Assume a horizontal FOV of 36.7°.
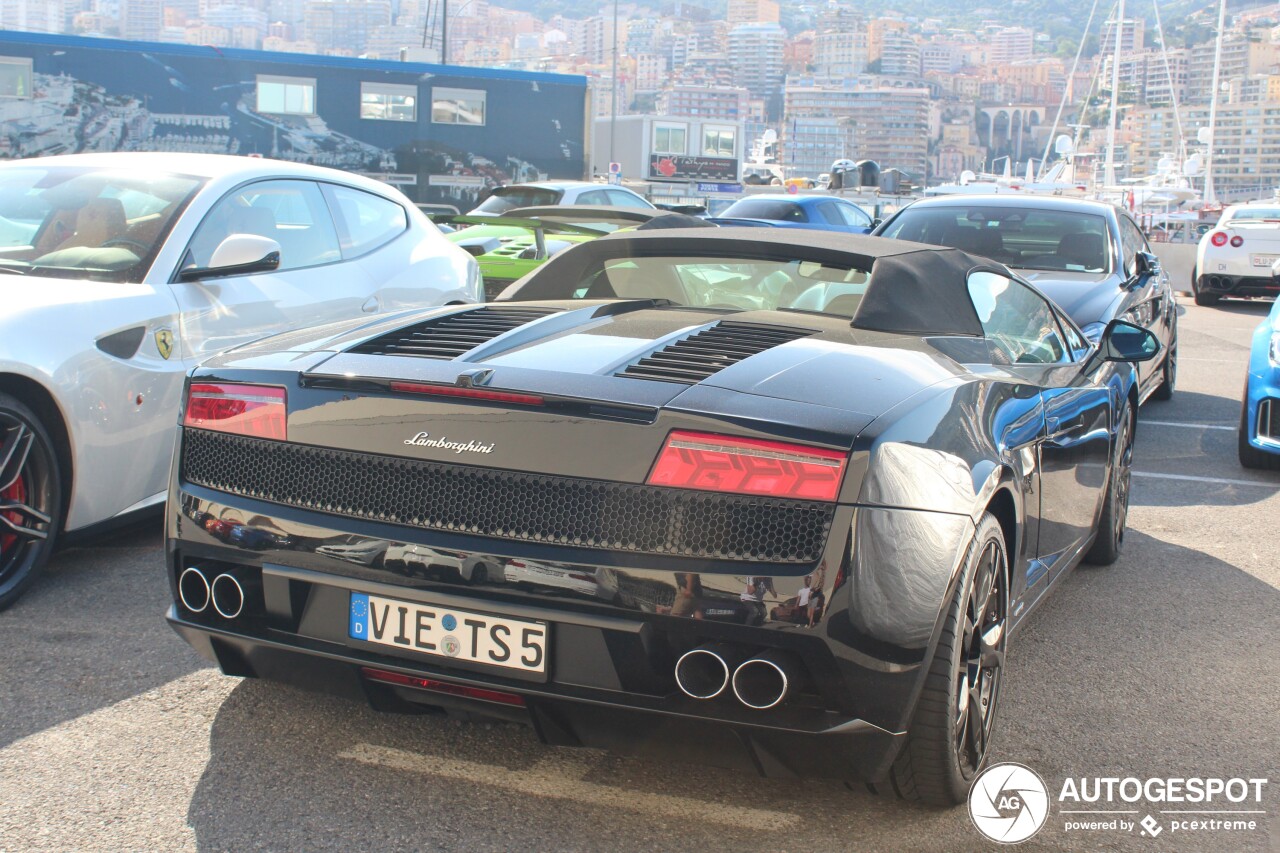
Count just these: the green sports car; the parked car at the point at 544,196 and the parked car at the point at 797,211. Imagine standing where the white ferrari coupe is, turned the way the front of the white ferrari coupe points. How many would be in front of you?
0

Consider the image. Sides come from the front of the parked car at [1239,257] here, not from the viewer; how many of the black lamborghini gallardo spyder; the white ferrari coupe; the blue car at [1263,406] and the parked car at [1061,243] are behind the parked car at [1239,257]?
4

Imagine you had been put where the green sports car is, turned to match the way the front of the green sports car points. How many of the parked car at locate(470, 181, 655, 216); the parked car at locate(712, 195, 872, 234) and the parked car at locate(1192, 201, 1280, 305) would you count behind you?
0

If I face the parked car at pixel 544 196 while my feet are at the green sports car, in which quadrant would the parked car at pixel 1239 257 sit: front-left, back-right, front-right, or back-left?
front-right

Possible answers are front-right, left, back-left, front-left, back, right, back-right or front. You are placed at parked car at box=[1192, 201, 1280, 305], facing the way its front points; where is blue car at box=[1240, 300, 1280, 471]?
back

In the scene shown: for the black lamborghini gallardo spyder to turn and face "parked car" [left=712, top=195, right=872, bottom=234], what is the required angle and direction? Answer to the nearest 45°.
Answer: approximately 45° to its left

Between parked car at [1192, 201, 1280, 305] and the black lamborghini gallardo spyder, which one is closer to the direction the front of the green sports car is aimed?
the parked car

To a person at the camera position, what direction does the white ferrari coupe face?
facing the viewer and to the left of the viewer

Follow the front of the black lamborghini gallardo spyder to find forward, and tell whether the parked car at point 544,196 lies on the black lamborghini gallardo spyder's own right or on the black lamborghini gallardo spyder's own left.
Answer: on the black lamborghini gallardo spyder's own left

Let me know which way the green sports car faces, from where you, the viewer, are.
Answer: facing away from the viewer and to the right of the viewer

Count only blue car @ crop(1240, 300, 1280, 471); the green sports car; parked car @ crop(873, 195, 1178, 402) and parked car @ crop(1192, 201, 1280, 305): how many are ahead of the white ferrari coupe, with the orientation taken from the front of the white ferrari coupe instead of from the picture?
0

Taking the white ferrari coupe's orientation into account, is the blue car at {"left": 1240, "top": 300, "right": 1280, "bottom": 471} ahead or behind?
behind

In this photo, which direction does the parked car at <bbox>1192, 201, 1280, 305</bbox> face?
away from the camera

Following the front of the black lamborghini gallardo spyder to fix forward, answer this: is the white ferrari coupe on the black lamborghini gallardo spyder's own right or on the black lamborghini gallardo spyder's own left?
on the black lamborghini gallardo spyder's own left
